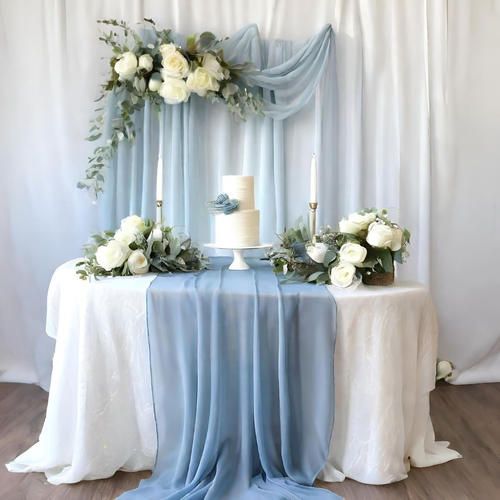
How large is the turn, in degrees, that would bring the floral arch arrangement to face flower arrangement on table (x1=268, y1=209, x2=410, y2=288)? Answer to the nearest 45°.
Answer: approximately 45° to its left

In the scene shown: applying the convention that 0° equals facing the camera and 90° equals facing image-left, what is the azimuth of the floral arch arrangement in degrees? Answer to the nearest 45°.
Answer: approximately 0°

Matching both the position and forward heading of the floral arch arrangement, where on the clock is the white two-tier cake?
The white two-tier cake is roughly at 11 o'clock from the floral arch arrangement.
